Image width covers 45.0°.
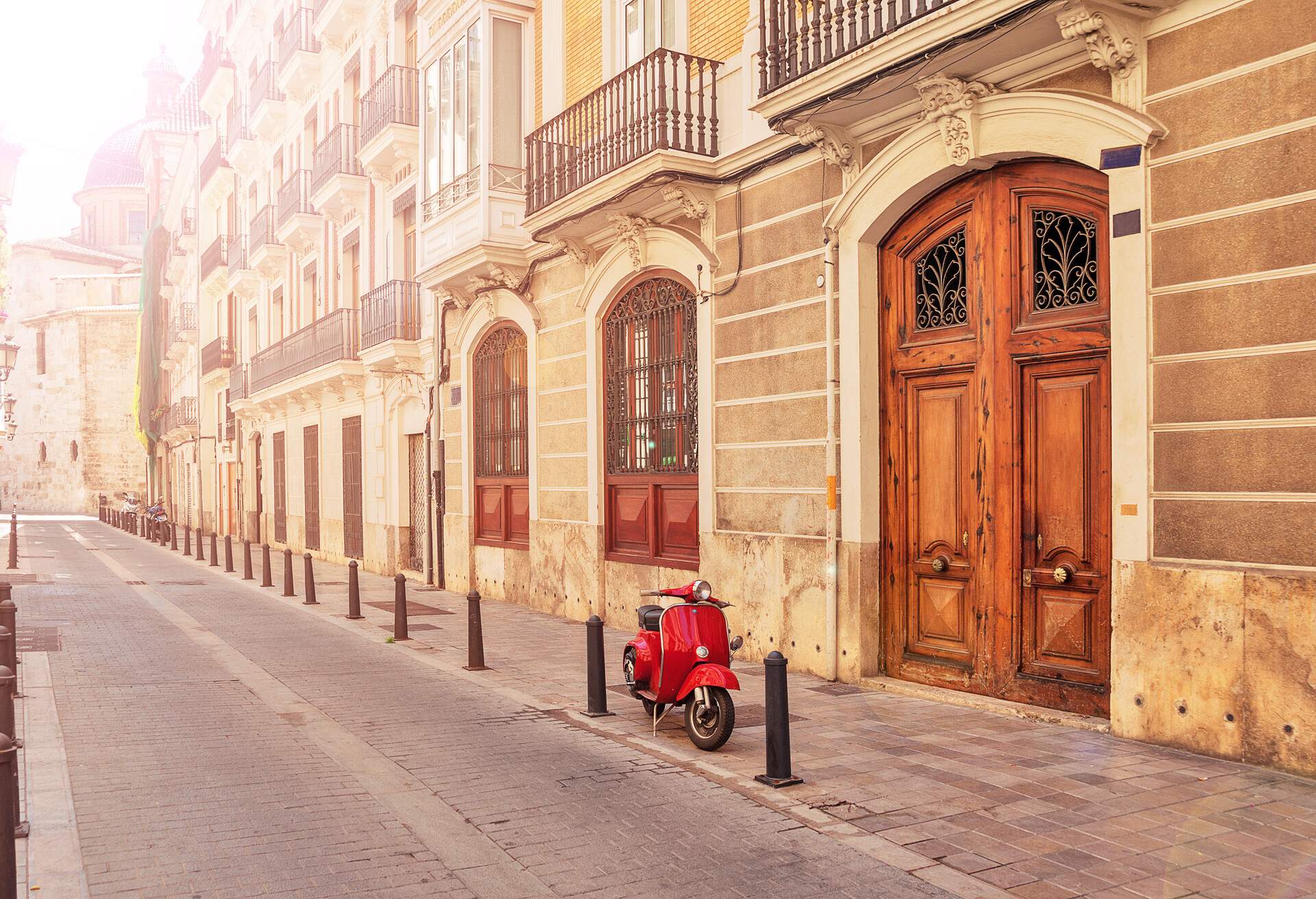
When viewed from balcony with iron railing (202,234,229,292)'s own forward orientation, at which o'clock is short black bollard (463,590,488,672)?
The short black bollard is roughly at 9 o'clock from the balcony with iron railing.

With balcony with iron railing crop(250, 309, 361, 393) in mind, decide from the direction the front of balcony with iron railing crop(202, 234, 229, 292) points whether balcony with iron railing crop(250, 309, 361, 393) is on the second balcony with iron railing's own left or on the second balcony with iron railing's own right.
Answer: on the second balcony with iron railing's own left

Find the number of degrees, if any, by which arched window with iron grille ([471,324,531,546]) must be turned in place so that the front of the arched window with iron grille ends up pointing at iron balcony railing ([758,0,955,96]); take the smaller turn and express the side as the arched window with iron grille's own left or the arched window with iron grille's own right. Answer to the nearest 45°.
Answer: approximately 45° to the arched window with iron grille's own left

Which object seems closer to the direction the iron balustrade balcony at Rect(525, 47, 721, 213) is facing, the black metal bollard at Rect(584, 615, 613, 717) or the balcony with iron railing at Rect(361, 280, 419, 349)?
the black metal bollard

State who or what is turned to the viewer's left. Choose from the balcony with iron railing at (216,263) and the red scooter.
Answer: the balcony with iron railing

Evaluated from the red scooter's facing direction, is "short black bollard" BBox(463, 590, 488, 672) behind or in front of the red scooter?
behind

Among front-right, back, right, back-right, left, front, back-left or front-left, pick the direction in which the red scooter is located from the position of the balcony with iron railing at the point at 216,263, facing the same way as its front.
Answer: left

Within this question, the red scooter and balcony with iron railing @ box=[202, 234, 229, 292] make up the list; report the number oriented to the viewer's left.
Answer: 1

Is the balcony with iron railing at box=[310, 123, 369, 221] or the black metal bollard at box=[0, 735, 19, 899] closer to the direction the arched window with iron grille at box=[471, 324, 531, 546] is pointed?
the black metal bollard

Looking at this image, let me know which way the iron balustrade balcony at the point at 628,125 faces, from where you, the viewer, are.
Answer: facing the viewer and to the left of the viewer

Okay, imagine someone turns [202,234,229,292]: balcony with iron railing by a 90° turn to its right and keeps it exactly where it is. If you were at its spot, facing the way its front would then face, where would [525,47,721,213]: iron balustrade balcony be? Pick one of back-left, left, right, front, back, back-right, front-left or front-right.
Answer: back

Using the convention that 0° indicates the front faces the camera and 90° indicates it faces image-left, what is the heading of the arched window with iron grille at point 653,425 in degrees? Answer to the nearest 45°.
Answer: approximately 45°

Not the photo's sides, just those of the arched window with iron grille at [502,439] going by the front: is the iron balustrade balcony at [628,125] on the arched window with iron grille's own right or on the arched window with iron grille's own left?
on the arched window with iron grille's own left

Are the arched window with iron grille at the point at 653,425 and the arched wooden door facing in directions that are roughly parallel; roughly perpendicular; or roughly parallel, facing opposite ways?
roughly parallel

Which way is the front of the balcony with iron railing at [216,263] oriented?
to the viewer's left

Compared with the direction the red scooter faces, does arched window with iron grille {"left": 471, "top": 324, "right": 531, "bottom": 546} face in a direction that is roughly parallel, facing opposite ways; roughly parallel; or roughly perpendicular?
roughly perpendicular

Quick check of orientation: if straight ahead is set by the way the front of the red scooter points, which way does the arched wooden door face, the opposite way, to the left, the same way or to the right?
to the right
